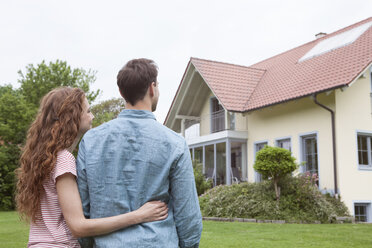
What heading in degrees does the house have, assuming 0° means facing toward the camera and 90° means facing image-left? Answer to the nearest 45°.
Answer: approximately 45°

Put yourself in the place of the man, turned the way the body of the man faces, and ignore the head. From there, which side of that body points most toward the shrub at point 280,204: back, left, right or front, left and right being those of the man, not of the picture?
front

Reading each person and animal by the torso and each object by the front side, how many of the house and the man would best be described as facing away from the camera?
1

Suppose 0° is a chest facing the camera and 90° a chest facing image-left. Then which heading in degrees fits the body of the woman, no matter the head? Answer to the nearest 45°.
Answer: approximately 225°

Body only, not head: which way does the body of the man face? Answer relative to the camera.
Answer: away from the camera

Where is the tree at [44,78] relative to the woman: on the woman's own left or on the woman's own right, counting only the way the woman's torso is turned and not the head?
on the woman's own left

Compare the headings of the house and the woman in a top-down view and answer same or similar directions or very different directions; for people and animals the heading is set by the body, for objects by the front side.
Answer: very different directions

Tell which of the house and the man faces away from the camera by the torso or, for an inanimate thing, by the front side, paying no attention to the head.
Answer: the man

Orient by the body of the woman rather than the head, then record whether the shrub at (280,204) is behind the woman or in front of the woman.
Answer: in front

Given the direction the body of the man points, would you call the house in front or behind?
in front

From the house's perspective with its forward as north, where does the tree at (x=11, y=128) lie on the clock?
The tree is roughly at 2 o'clock from the house.

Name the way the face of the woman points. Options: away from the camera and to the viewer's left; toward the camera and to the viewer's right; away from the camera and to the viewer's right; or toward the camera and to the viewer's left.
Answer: away from the camera and to the viewer's right

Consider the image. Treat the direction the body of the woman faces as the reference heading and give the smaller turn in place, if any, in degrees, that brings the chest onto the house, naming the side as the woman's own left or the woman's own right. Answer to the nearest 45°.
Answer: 0° — they already face it

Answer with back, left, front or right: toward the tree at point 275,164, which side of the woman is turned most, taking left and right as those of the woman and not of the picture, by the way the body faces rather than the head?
front

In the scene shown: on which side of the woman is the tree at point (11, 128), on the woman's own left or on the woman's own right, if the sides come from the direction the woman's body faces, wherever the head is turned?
on the woman's own left
